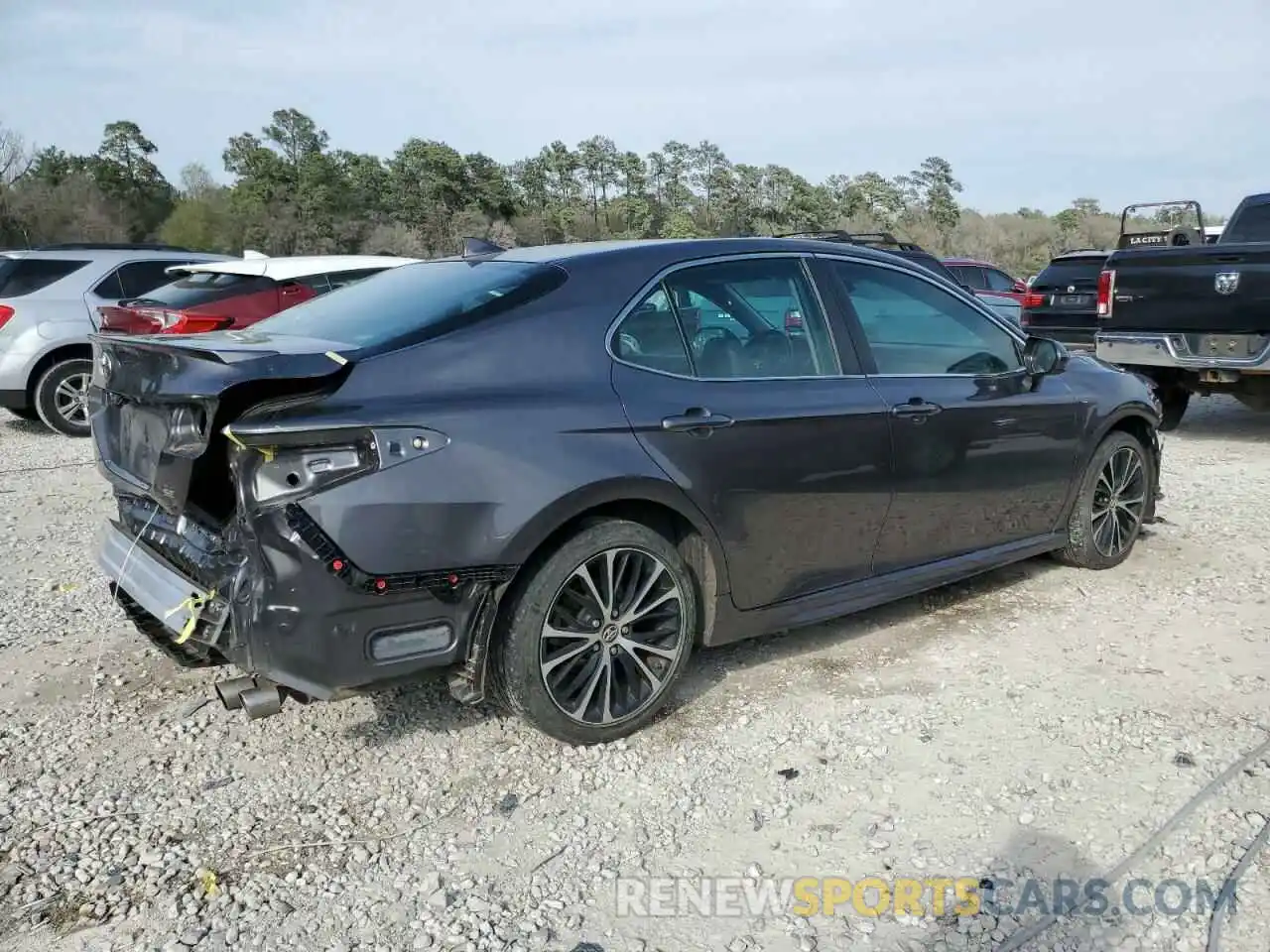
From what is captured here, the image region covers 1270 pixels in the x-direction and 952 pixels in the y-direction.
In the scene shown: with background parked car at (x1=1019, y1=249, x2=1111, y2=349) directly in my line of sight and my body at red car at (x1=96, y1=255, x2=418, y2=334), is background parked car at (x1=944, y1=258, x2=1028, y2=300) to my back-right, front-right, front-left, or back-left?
front-left

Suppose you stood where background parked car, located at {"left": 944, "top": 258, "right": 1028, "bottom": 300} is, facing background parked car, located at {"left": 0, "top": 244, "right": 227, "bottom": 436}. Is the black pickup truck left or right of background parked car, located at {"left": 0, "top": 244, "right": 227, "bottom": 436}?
left

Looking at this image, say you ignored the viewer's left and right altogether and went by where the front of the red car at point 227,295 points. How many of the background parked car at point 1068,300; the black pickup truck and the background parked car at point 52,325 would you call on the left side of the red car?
1

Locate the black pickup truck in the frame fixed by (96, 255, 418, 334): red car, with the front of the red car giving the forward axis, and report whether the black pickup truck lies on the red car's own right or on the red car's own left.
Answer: on the red car's own right

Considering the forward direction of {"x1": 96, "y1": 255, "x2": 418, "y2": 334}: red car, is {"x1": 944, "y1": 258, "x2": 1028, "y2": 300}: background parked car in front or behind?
in front

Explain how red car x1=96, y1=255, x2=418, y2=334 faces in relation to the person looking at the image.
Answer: facing away from the viewer and to the right of the viewer

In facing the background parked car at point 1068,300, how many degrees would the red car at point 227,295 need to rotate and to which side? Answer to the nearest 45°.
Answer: approximately 45° to its right

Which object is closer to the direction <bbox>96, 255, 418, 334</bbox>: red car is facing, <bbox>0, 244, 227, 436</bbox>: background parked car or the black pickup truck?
the black pickup truck

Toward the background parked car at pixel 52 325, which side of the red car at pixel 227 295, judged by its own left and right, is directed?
left

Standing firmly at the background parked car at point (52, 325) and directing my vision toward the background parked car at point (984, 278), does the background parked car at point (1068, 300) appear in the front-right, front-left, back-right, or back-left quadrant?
front-right
